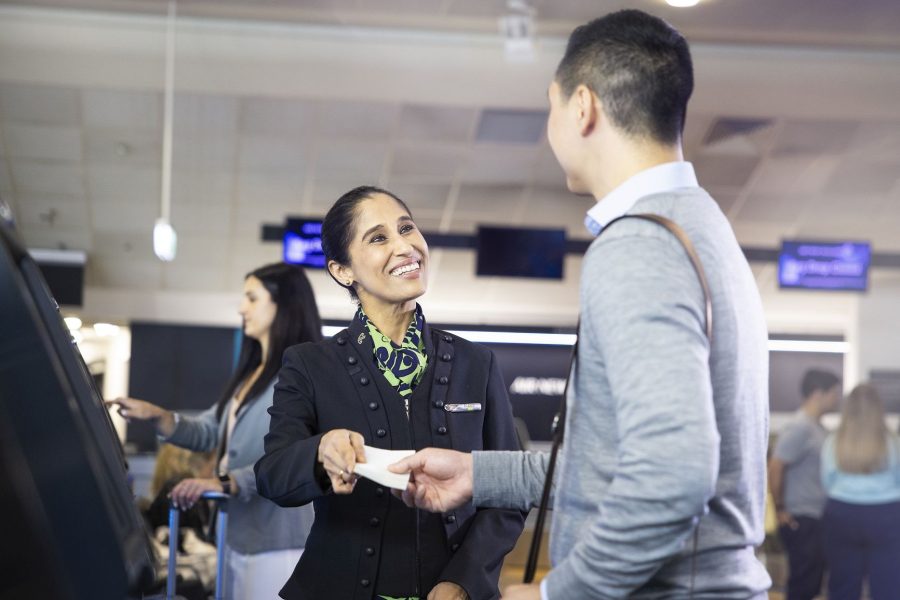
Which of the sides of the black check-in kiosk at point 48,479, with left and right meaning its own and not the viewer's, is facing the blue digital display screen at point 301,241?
left

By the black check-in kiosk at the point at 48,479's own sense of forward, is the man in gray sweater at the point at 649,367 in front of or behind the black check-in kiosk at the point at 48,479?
in front

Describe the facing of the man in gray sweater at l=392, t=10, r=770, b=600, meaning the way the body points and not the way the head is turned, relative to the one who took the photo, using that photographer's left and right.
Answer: facing away from the viewer and to the left of the viewer

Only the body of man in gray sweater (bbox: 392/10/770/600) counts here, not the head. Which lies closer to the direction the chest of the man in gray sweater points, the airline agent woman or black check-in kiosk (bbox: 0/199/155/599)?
the airline agent woman

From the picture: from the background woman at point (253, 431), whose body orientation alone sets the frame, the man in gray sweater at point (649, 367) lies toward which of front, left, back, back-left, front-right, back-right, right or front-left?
left

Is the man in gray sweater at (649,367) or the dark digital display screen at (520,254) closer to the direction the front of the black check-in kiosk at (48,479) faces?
the man in gray sweater

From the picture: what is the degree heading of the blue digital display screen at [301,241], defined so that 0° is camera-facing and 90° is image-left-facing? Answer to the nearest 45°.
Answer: approximately 0°

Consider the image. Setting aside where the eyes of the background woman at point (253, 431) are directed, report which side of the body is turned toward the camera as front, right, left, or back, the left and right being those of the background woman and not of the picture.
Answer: left
